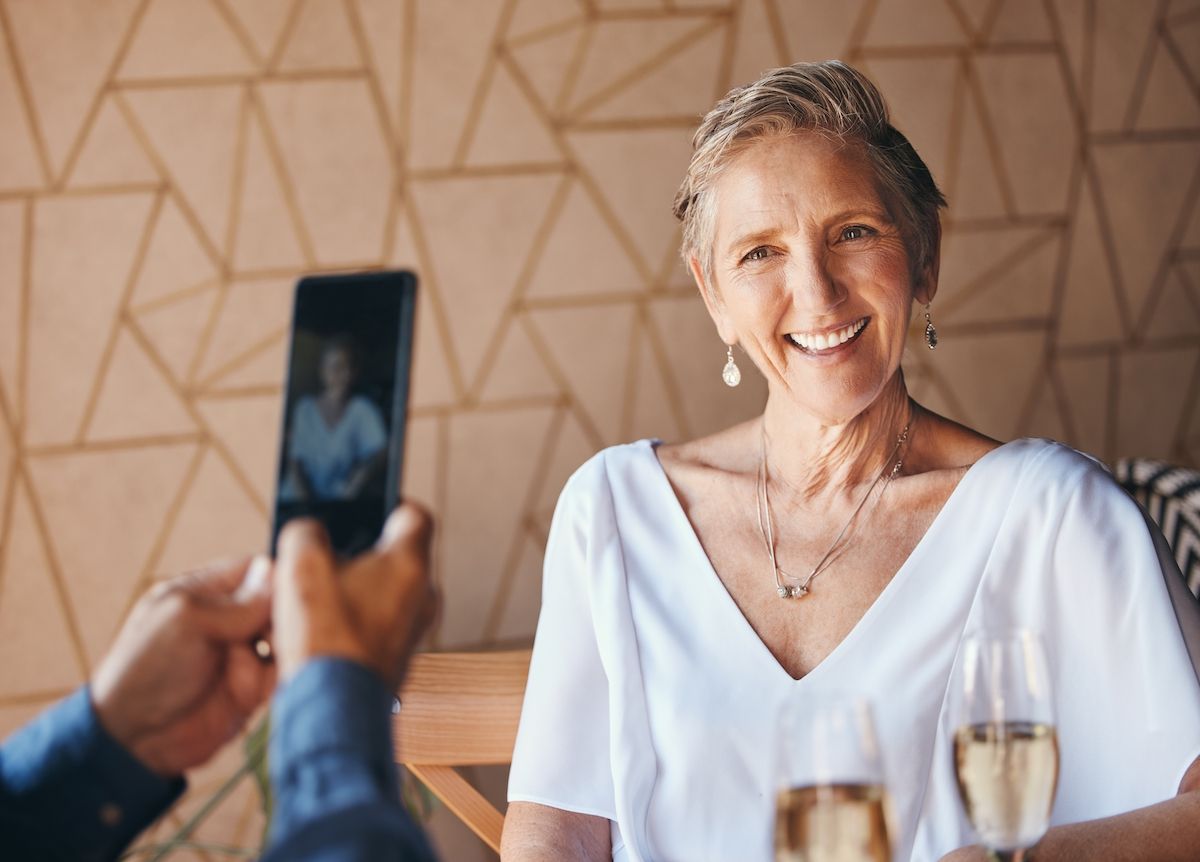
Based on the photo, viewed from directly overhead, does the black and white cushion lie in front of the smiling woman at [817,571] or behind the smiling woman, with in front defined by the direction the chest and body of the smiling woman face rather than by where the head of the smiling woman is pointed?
behind

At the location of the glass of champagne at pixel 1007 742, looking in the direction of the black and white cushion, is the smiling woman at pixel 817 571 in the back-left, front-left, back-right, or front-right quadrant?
front-left

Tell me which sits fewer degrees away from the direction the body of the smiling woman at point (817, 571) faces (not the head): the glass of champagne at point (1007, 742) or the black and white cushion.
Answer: the glass of champagne

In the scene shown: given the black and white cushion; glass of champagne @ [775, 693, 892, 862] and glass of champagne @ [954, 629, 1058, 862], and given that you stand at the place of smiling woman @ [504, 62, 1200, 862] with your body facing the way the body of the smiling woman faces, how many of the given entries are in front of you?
2

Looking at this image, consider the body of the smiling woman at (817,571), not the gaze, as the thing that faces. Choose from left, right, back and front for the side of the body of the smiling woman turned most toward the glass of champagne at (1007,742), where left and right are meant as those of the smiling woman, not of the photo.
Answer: front

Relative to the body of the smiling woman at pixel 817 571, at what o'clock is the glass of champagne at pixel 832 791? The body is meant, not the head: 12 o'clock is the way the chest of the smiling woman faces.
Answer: The glass of champagne is roughly at 12 o'clock from the smiling woman.

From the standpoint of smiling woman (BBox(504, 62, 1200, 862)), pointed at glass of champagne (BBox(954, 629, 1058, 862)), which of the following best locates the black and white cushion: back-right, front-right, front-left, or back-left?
back-left

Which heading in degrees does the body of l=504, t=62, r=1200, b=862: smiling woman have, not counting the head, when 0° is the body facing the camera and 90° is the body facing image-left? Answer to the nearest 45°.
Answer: approximately 0°
